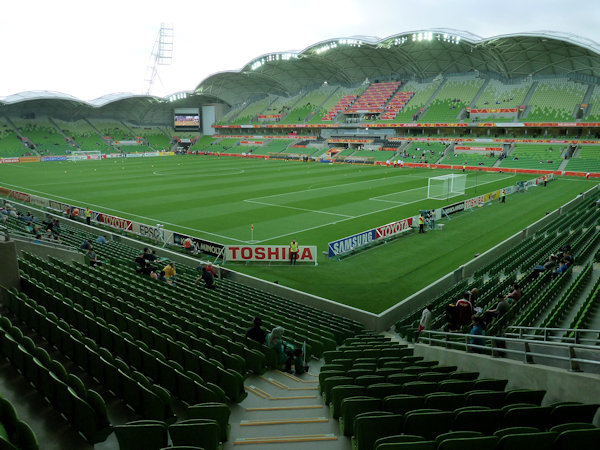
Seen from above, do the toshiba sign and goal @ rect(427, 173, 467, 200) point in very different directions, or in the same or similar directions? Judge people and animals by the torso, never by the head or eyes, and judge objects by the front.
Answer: very different directions

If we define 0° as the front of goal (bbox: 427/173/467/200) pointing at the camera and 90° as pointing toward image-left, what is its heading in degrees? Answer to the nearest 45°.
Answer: approximately 135°

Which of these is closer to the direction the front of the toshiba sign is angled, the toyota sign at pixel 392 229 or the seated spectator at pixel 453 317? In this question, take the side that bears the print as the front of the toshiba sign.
the seated spectator

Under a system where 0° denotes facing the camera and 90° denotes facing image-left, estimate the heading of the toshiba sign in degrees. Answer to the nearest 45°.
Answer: approximately 0°

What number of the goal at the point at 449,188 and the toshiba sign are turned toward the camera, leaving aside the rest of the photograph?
1

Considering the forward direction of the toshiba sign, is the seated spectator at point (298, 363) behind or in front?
in front

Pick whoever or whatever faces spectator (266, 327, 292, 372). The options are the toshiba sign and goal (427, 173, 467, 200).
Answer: the toshiba sign

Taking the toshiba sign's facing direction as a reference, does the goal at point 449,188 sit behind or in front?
behind
